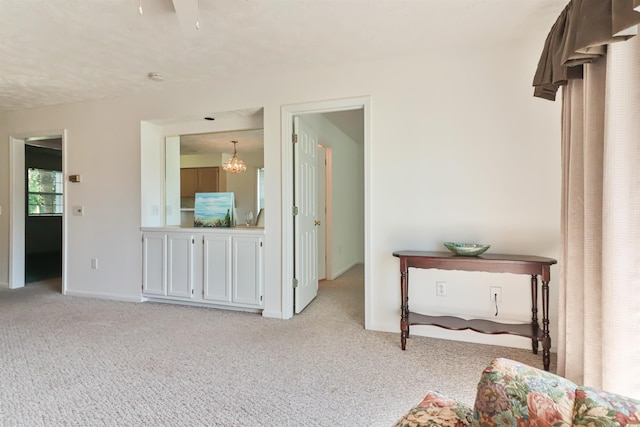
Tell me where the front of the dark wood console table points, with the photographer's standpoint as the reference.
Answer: facing the viewer

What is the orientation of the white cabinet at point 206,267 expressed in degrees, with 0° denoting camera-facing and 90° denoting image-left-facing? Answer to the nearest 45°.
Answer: approximately 45°

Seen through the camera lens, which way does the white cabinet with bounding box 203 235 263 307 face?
facing the viewer and to the left of the viewer

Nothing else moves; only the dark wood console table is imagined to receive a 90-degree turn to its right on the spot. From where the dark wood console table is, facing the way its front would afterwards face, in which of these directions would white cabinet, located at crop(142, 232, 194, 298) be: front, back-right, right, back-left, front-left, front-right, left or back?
front

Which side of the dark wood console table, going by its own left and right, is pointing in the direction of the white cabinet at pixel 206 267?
right

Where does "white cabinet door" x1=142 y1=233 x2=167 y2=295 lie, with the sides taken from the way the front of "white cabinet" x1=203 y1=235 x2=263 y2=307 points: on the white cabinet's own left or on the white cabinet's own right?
on the white cabinet's own right

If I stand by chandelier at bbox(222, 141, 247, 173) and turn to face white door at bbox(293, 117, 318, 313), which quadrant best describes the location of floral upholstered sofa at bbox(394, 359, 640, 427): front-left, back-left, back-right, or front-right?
front-right

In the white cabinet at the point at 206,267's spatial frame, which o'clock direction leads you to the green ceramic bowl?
The green ceramic bowl is roughly at 9 o'clock from the white cabinet.

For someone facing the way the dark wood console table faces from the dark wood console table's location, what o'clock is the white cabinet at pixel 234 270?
The white cabinet is roughly at 3 o'clock from the dark wood console table.

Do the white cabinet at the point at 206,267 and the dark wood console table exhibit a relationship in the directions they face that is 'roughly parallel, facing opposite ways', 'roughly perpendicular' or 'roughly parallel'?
roughly parallel
